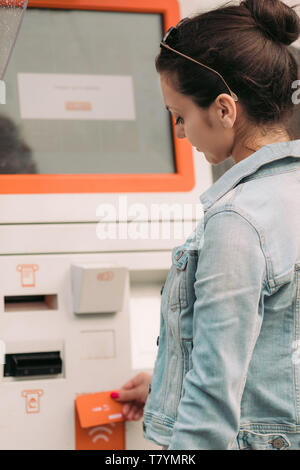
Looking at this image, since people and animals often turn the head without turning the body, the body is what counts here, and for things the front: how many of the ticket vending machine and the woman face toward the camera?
1

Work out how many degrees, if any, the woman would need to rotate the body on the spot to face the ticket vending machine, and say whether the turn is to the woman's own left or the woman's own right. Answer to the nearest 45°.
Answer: approximately 45° to the woman's own right

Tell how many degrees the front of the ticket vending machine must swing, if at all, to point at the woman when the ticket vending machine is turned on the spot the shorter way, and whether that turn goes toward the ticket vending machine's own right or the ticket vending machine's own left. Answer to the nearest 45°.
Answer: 0° — it already faces them

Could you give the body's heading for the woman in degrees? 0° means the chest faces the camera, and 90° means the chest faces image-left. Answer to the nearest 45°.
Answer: approximately 90°

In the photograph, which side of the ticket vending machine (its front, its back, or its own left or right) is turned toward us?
front

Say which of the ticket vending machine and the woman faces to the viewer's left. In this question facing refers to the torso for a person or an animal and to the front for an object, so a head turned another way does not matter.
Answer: the woman

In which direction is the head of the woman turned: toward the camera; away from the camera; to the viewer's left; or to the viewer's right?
to the viewer's left
